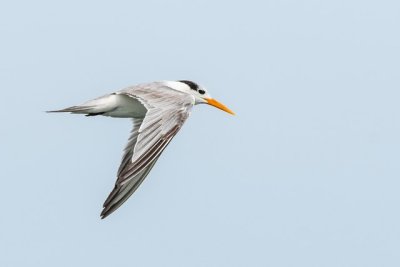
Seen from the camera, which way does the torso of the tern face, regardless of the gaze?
to the viewer's right
